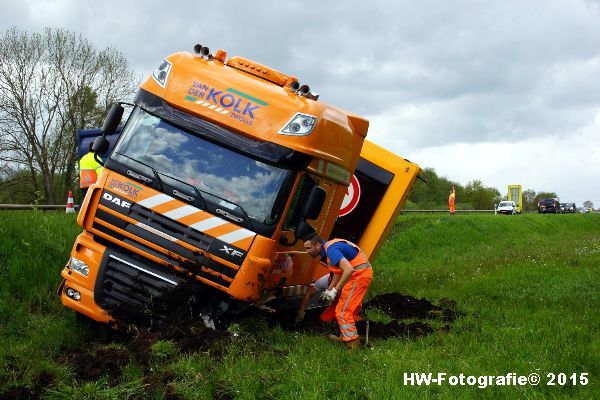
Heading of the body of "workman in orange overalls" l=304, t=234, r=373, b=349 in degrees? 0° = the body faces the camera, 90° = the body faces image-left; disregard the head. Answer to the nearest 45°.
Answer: approximately 90°

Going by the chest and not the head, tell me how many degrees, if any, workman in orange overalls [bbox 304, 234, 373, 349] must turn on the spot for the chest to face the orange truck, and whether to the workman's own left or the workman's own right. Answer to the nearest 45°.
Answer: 0° — they already face it

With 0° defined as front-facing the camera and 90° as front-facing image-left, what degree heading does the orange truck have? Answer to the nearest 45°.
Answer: approximately 45°

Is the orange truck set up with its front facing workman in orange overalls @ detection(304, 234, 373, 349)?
no

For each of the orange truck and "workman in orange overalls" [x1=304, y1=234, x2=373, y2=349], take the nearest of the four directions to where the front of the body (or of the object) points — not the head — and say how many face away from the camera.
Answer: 0
